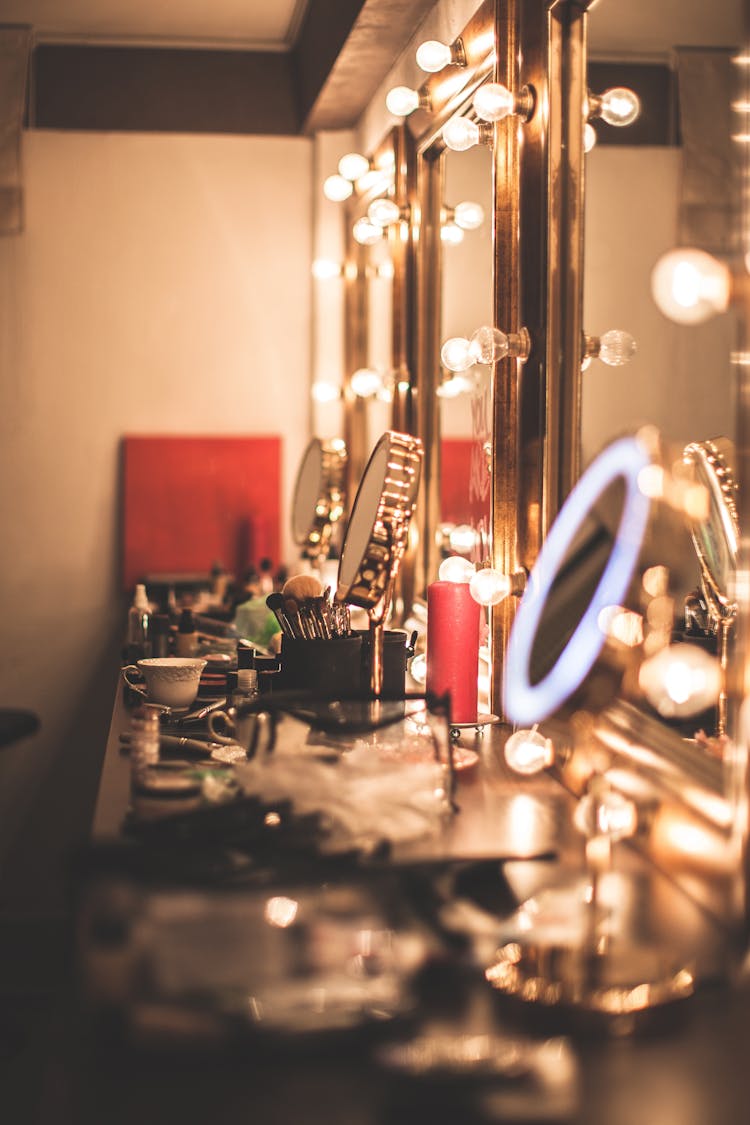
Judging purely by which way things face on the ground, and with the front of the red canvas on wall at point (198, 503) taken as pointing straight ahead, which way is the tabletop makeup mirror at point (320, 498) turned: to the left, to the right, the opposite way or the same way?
to the right

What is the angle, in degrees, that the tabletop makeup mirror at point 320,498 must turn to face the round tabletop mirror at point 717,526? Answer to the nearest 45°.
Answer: approximately 90° to its left

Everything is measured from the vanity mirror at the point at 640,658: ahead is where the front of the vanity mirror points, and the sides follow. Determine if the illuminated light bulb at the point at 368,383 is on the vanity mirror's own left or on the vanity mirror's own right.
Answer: on the vanity mirror's own right

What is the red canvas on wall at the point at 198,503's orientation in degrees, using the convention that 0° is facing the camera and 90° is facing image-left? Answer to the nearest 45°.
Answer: approximately 0°

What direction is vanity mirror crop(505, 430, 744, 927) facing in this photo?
to the viewer's left

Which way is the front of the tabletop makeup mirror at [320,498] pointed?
to the viewer's left

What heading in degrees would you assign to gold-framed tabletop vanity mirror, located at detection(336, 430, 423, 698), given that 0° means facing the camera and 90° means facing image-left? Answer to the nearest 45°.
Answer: approximately 90°

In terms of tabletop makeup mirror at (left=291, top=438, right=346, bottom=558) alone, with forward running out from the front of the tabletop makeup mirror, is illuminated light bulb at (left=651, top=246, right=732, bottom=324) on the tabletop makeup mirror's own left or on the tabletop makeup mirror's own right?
on the tabletop makeup mirror's own left
